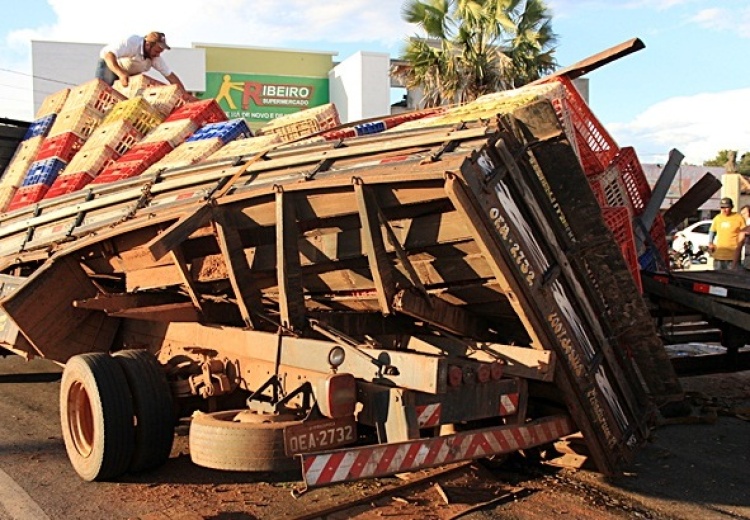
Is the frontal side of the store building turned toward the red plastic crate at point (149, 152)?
yes

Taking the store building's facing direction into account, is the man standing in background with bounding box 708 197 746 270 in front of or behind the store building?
in front

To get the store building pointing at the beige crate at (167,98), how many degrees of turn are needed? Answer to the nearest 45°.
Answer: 0° — it already faces it

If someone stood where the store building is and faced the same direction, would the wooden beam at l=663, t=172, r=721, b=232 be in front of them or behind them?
in front

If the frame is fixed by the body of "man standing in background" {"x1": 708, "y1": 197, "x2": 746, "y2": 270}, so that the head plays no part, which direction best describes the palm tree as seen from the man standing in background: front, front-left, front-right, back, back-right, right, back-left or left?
back-right

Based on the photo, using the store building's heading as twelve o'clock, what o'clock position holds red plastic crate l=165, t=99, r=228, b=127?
The red plastic crate is roughly at 12 o'clock from the store building.

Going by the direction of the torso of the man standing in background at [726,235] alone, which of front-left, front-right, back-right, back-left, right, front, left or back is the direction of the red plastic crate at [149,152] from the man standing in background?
front-right

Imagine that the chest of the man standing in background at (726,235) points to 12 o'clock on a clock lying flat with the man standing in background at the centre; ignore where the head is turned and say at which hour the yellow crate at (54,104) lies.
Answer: The yellow crate is roughly at 2 o'clock from the man standing in background.

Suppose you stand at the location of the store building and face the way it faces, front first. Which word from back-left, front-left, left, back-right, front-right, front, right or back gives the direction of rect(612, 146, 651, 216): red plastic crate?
front

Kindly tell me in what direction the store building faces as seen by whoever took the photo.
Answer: facing the viewer

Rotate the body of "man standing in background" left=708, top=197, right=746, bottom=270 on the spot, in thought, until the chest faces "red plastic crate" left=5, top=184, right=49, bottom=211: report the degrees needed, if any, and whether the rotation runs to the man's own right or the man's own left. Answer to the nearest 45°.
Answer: approximately 45° to the man's own right

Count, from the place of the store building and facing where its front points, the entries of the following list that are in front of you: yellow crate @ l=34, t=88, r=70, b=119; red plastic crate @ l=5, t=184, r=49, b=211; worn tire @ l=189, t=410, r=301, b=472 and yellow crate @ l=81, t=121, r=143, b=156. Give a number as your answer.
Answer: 4

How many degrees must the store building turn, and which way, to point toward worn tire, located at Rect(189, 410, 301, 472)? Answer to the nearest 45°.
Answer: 0° — it already faces it

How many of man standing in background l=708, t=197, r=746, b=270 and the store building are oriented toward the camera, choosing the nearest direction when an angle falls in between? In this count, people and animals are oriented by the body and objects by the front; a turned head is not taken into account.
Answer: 2
